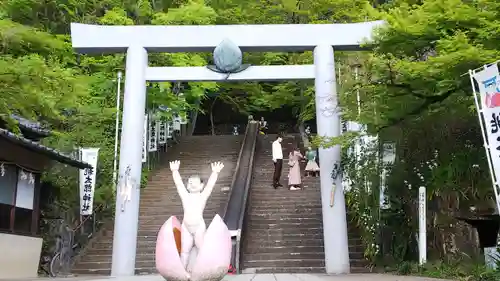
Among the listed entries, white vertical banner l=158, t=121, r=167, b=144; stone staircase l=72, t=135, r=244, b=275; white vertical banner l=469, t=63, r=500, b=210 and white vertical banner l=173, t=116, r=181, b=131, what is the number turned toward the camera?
4

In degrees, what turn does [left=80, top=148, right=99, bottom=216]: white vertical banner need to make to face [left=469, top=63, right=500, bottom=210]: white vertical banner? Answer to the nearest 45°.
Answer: approximately 45° to its left

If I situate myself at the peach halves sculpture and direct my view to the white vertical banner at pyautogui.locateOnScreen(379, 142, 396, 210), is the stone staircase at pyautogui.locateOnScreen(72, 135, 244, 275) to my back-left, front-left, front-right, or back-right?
front-left

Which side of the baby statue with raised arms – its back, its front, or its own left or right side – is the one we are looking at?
front

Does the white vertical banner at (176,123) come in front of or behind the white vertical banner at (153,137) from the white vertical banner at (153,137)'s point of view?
behind

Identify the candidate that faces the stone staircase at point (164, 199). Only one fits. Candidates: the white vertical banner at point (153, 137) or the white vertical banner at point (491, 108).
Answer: the white vertical banner at point (153, 137)

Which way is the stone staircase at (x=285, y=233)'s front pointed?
toward the camera

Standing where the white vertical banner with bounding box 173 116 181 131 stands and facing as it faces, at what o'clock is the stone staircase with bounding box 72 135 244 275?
The stone staircase is roughly at 12 o'clock from the white vertical banner.

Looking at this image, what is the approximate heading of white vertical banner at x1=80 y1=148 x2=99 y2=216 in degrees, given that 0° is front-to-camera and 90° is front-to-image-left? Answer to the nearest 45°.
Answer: approximately 0°

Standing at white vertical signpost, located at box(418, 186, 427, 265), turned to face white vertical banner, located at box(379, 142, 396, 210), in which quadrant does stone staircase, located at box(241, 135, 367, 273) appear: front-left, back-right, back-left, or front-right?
front-left

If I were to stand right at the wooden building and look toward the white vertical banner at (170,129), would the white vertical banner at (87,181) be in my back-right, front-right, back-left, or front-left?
front-right

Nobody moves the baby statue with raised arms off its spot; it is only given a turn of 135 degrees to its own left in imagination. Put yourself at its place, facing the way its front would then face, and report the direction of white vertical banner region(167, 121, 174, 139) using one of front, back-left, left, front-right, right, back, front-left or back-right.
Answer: front-left

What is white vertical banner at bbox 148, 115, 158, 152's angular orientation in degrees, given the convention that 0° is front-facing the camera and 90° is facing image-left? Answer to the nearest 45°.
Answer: approximately 0°
